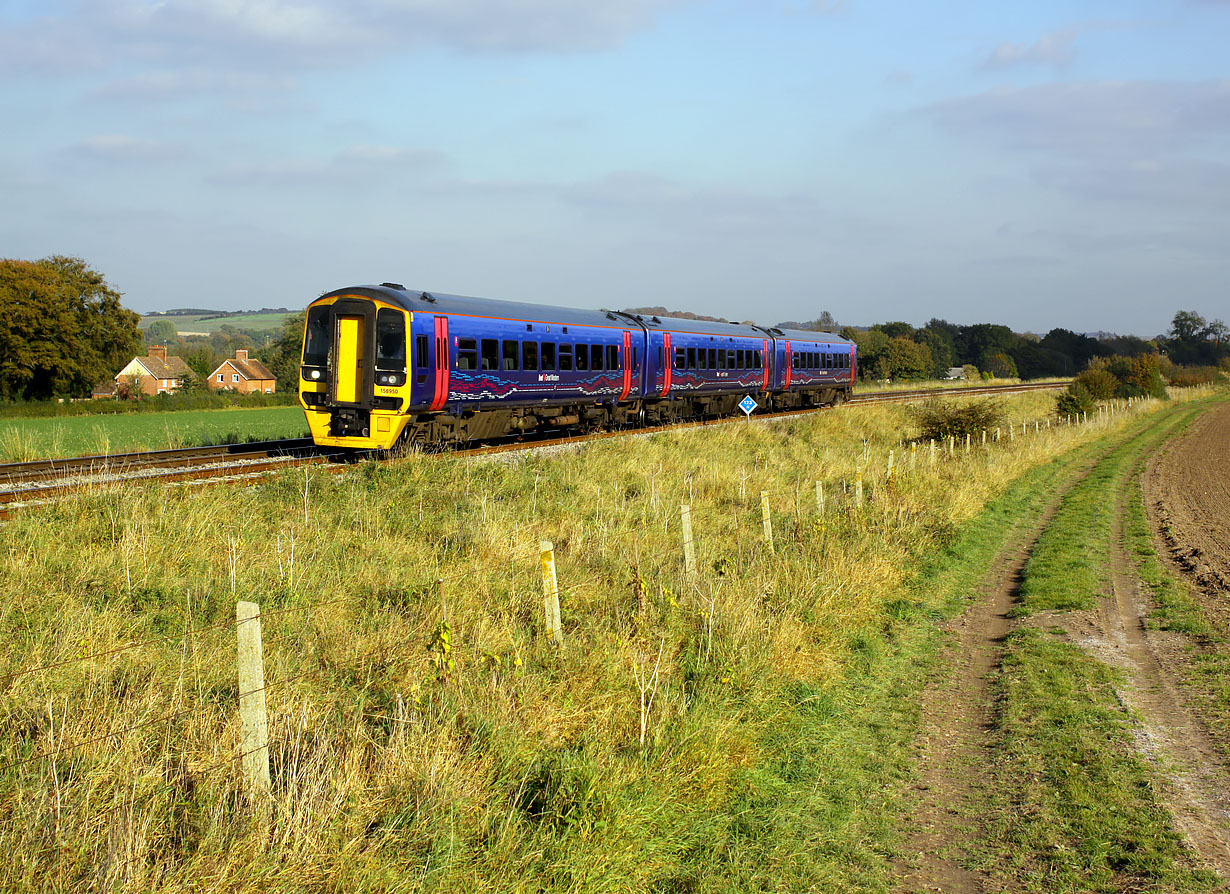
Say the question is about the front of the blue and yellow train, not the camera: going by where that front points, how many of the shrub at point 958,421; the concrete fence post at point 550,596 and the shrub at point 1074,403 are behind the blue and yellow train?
2

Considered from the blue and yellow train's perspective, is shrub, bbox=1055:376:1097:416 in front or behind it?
behind

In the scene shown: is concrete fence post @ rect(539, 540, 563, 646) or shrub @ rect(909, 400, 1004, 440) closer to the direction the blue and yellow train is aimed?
the concrete fence post

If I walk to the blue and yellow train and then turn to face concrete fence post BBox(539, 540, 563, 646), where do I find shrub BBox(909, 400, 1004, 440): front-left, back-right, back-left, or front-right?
back-left

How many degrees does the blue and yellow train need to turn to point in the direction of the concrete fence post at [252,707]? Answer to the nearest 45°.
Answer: approximately 45° to its left

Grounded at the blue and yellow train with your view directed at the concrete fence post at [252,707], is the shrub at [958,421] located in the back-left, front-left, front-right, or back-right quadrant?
back-left

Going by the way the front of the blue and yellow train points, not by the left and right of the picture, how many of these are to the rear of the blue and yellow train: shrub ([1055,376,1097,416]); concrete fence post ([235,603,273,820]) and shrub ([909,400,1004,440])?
2

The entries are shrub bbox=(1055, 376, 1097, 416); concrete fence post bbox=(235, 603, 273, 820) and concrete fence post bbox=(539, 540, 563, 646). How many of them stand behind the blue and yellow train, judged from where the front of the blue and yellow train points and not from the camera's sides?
1

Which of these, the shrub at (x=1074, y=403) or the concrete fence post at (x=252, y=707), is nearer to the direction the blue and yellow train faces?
the concrete fence post

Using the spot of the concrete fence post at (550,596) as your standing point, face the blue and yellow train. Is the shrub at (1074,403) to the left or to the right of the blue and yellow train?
right

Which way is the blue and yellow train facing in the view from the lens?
facing the viewer and to the left of the viewer

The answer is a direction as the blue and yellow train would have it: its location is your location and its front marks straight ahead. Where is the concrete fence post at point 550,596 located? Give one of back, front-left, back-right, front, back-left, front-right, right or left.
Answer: front-left

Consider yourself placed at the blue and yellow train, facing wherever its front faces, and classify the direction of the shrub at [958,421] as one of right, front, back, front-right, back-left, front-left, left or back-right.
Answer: back
